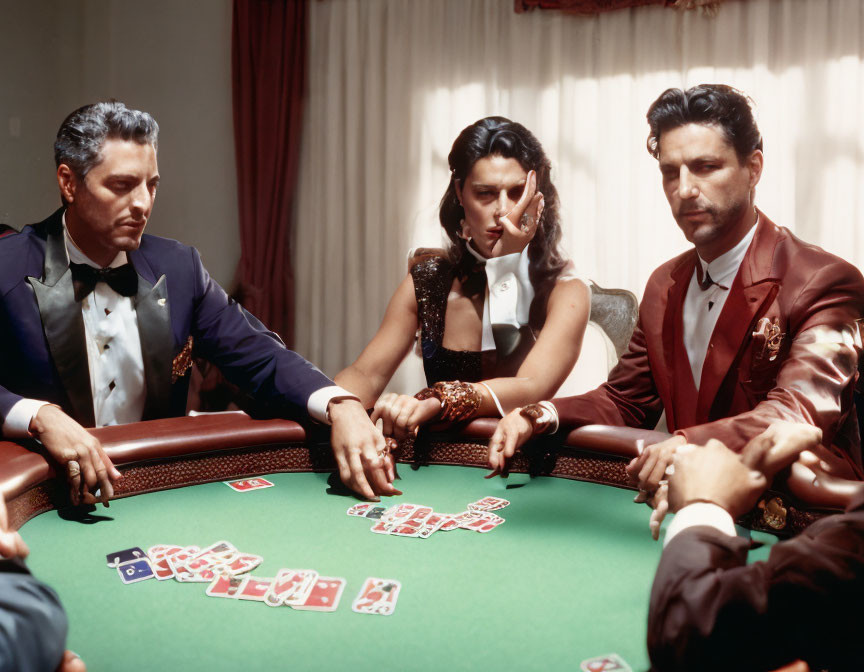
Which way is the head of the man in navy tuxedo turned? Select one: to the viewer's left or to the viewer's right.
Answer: to the viewer's right

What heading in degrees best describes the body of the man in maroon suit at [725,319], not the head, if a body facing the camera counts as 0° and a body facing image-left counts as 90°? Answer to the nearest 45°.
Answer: approximately 45°

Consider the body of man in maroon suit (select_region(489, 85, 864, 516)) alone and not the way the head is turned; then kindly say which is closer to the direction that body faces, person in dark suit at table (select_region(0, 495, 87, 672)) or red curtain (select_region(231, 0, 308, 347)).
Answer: the person in dark suit at table

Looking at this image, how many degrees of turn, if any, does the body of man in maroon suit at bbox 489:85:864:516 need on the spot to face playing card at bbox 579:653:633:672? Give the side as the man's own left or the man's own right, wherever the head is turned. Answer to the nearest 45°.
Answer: approximately 45° to the man's own left

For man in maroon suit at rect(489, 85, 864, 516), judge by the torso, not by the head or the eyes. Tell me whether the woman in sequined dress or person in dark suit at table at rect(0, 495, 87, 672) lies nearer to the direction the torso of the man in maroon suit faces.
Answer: the person in dark suit at table
